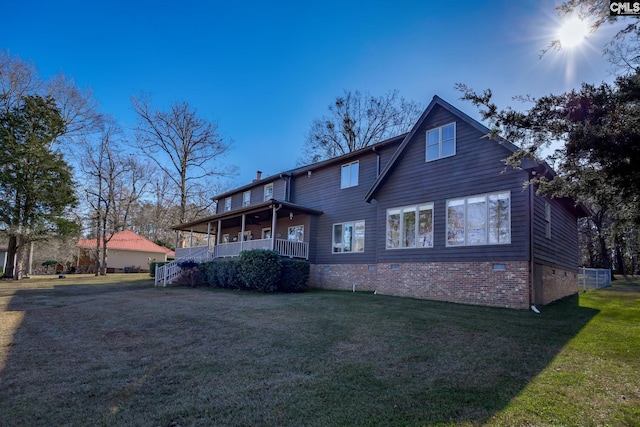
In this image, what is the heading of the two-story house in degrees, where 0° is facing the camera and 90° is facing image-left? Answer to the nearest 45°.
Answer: approximately 45°

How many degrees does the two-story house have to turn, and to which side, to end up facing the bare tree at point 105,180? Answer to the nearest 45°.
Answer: approximately 90° to its right

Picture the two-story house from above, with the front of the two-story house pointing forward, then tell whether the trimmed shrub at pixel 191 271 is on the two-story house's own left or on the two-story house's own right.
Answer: on the two-story house's own right

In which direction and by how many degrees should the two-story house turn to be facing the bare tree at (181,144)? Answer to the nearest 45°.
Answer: approximately 90° to its right
